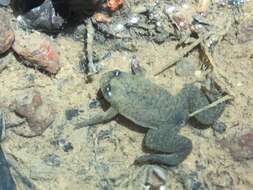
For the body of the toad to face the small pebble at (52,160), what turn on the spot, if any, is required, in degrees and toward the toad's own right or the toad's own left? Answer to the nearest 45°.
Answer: approximately 45° to the toad's own left

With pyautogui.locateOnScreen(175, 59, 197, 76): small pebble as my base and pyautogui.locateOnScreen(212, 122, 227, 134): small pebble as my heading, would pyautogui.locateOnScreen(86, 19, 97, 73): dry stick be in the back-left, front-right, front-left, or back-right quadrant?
back-right

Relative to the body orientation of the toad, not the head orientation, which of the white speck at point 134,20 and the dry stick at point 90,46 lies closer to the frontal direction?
the dry stick

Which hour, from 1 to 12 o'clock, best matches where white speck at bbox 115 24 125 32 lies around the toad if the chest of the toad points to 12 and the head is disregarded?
The white speck is roughly at 1 o'clock from the toad.

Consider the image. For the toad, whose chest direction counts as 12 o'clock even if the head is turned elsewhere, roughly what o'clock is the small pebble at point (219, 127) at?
The small pebble is roughly at 5 o'clock from the toad.

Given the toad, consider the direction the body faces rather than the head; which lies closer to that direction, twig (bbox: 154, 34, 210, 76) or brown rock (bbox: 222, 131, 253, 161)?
the twig

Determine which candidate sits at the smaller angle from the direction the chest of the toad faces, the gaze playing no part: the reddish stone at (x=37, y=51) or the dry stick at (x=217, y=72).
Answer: the reddish stone

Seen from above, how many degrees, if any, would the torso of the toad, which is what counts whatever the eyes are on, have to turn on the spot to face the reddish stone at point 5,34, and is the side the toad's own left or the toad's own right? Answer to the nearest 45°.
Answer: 0° — it already faces it

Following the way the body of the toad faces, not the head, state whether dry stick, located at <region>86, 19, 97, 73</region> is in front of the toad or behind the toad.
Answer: in front

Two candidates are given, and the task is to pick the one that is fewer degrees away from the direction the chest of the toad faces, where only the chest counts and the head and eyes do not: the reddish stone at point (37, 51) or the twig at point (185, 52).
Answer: the reddish stone

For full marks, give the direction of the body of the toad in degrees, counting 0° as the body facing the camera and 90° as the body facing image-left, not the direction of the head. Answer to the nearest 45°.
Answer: approximately 135°

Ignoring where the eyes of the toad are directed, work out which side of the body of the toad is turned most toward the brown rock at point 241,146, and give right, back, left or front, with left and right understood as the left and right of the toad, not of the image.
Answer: back

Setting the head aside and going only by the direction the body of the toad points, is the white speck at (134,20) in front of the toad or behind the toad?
in front
